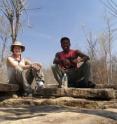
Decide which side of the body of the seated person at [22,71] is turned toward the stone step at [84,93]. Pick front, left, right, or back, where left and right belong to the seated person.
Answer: front

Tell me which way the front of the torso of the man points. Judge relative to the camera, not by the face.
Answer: toward the camera

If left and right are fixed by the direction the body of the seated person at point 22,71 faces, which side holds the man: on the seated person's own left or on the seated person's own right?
on the seated person's own left

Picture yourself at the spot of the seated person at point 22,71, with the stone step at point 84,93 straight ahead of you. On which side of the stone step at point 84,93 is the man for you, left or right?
left

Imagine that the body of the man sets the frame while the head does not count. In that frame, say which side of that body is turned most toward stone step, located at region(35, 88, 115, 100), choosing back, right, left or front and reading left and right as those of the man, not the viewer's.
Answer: front

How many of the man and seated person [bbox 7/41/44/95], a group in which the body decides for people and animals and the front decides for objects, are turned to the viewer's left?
0

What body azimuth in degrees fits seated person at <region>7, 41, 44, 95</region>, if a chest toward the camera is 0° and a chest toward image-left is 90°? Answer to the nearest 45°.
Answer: approximately 315°

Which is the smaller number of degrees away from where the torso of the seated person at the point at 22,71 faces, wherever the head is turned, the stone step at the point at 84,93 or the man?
the stone step
